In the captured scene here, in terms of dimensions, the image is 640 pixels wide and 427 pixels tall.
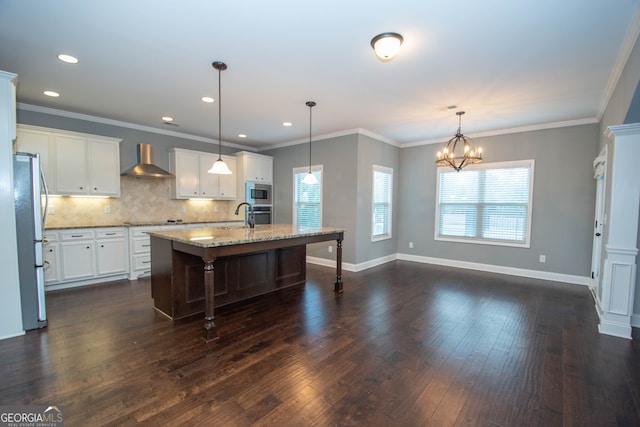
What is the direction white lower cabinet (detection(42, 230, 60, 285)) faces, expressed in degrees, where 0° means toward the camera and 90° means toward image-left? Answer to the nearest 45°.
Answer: approximately 0°

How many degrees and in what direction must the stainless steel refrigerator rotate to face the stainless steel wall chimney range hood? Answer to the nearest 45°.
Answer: approximately 45° to its left

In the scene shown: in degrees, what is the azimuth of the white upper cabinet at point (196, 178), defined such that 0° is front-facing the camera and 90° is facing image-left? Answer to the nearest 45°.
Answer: approximately 315°

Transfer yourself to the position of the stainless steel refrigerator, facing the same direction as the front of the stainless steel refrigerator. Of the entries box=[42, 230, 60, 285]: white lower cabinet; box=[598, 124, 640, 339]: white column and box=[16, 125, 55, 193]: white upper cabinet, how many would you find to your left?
2

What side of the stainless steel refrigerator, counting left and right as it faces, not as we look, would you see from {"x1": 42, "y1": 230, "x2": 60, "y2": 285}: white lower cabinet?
left

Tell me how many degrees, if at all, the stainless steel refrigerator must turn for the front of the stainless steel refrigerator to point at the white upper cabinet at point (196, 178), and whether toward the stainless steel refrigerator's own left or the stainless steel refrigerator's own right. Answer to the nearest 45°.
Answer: approximately 45° to the stainless steel refrigerator's own left

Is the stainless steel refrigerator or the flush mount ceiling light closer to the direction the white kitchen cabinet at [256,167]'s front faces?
the flush mount ceiling light

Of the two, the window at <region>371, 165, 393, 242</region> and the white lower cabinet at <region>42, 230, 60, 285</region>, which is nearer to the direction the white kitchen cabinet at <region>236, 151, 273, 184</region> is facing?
the window

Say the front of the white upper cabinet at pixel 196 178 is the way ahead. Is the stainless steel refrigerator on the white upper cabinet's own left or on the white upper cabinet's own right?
on the white upper cabinet's own right

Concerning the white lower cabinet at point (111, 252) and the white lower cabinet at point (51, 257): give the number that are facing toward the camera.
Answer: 2
